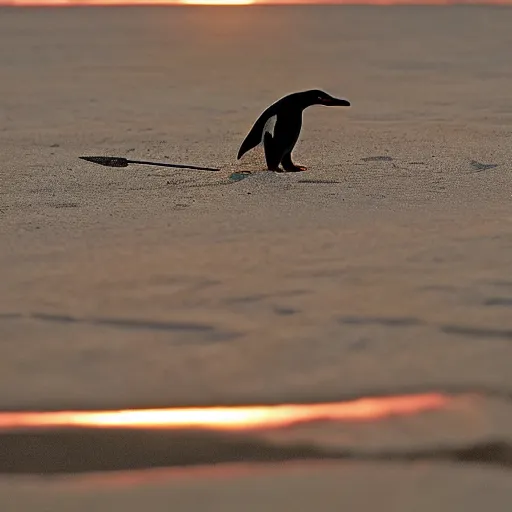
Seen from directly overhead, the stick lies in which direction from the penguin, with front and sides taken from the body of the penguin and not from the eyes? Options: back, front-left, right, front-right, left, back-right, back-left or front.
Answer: back

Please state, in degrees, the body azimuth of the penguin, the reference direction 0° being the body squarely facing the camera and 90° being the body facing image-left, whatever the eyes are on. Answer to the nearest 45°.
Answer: approximately 270°
